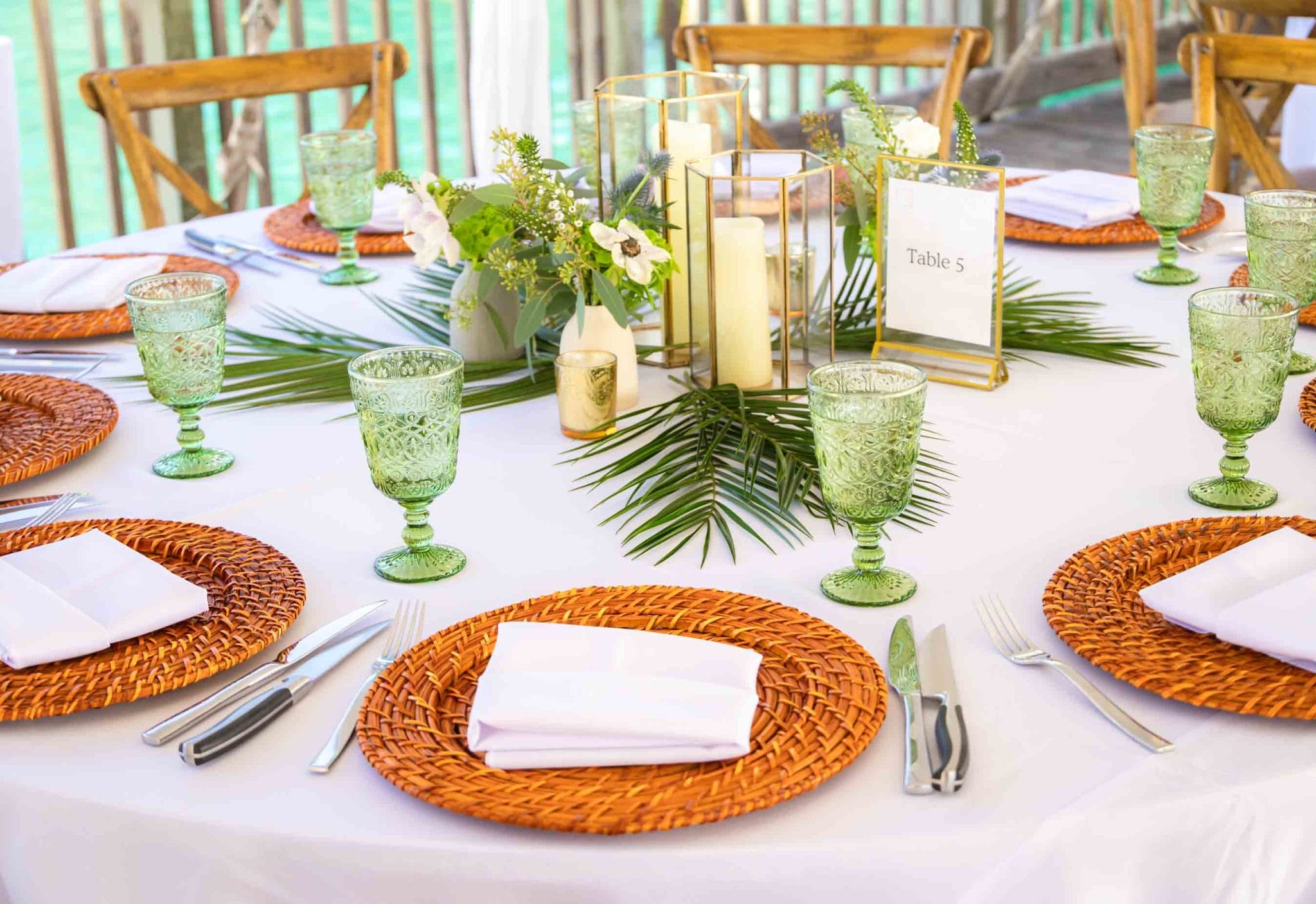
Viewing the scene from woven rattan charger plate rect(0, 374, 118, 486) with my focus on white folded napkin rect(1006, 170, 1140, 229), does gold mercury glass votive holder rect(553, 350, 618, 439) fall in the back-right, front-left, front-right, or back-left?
front-right

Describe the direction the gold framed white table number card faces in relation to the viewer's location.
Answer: facing the viewer and to the left of the viewer

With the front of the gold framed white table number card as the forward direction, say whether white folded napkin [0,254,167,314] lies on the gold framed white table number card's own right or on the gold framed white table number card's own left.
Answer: on the gold framed white table number card's own right

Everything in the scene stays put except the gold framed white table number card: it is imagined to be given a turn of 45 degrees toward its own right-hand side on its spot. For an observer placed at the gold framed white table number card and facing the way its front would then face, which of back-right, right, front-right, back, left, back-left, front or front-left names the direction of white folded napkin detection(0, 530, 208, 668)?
front-left

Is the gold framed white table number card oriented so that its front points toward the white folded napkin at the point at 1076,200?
no

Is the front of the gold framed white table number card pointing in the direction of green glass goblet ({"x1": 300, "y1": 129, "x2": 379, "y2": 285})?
no

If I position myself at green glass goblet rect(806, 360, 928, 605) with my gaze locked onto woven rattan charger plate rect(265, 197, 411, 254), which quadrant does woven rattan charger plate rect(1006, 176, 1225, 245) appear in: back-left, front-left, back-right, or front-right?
front-right

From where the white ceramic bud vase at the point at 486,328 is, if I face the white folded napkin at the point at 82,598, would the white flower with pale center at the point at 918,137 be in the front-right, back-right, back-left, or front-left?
back-left

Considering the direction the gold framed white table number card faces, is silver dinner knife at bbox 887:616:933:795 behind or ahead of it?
ahead

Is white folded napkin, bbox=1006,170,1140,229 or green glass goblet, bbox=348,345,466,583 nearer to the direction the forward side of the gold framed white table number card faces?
the green glass goblet
